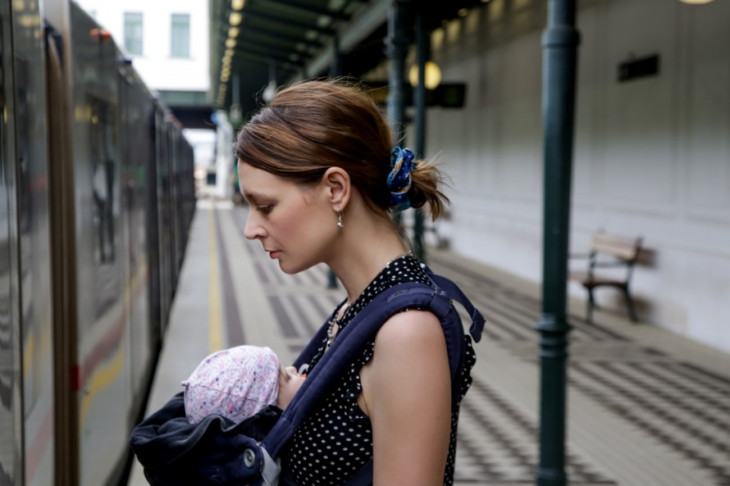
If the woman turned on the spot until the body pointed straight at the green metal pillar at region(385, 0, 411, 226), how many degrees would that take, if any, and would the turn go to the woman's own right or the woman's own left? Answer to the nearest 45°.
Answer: approximately 90° to the woman's own right

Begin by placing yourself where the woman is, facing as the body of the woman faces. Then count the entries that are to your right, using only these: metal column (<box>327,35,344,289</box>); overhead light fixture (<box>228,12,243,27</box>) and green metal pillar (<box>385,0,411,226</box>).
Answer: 3

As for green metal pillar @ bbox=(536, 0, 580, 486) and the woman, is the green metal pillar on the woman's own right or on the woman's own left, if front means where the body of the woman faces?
on the woman's own right

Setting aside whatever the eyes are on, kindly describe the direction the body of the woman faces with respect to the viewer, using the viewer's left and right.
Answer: facing to the left of the viewer

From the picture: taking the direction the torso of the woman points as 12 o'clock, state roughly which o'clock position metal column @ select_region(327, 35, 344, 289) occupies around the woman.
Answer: The metal column is roughly at 3 o'clock from the woman.

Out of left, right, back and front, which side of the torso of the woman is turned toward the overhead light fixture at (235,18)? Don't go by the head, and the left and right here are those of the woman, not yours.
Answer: right

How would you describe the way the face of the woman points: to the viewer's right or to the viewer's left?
to the viewer's left
